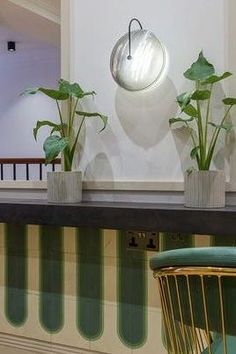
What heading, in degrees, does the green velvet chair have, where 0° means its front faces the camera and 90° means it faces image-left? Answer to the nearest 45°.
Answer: approximately 180°

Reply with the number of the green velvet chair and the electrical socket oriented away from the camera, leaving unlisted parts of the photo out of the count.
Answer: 1

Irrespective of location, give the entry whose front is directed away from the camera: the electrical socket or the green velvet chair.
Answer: the green velvet chair

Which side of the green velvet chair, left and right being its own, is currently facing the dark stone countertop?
front

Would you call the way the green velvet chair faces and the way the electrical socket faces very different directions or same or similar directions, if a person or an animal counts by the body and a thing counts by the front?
very different directions

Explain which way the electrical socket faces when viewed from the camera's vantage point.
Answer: facing the viewer

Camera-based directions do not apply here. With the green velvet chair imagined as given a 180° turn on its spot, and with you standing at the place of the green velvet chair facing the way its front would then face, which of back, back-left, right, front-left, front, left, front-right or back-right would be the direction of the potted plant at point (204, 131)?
back
